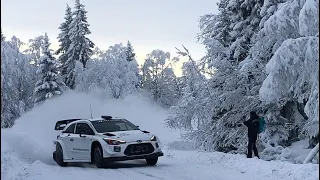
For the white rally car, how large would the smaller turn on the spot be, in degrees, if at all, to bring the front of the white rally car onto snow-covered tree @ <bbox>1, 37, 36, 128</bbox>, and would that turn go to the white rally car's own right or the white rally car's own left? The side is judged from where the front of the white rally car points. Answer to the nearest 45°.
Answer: approximately 135° to the white rally car's own left

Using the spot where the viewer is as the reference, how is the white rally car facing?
facing the viewer and to the right of the viewer
